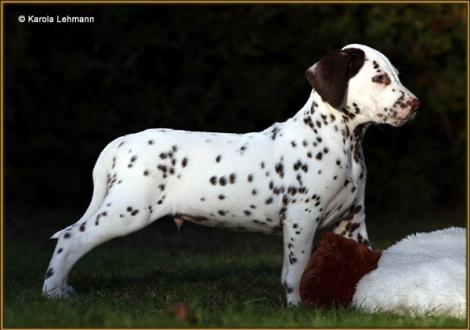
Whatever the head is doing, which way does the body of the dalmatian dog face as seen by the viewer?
to the viewer's right

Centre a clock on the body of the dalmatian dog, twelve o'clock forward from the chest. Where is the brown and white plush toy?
The brown and white plush toy is roughly at 1 o'clock from the dalmatian dog.
